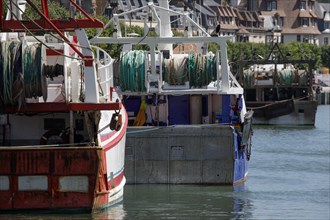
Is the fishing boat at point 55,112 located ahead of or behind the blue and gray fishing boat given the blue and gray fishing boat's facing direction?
behind

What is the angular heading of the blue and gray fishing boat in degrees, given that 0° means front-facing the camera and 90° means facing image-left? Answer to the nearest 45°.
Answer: approximately 180°

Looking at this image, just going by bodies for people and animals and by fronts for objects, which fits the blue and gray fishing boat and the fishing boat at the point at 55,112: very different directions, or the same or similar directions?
same or similar directions

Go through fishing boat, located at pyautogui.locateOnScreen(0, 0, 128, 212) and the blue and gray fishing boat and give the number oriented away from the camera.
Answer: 2

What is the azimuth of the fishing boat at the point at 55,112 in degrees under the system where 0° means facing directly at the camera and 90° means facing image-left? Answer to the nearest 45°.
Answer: approximately 180°
